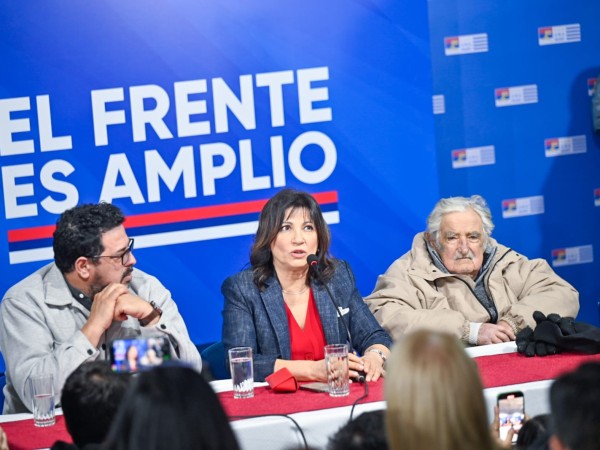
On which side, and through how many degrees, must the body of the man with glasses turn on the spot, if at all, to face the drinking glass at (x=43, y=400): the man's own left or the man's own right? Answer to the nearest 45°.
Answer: approximately 45° to the man's own right

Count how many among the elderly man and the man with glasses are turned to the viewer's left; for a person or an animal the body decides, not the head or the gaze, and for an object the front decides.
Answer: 0

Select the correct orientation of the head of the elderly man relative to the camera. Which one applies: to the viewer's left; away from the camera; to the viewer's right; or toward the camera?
toward the camera

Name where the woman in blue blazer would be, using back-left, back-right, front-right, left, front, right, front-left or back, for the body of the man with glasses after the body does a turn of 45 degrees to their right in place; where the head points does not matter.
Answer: left

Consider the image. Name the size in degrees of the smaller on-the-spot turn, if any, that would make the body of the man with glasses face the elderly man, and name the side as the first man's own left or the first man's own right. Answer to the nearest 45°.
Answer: approximately 45° to the first man's own left

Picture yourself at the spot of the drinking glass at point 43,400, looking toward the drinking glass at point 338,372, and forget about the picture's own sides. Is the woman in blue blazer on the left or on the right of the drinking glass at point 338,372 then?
left

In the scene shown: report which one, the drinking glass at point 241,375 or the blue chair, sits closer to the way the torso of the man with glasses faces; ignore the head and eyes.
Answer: the drinking glass

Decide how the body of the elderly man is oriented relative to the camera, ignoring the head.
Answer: toward the camera

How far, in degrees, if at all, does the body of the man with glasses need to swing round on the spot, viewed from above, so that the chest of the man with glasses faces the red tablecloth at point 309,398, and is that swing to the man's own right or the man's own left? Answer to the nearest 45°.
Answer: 0° — they already face it

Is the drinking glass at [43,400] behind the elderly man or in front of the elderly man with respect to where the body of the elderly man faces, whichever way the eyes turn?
in front

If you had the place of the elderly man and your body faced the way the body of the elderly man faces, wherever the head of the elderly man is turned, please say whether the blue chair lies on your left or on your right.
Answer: on your right
